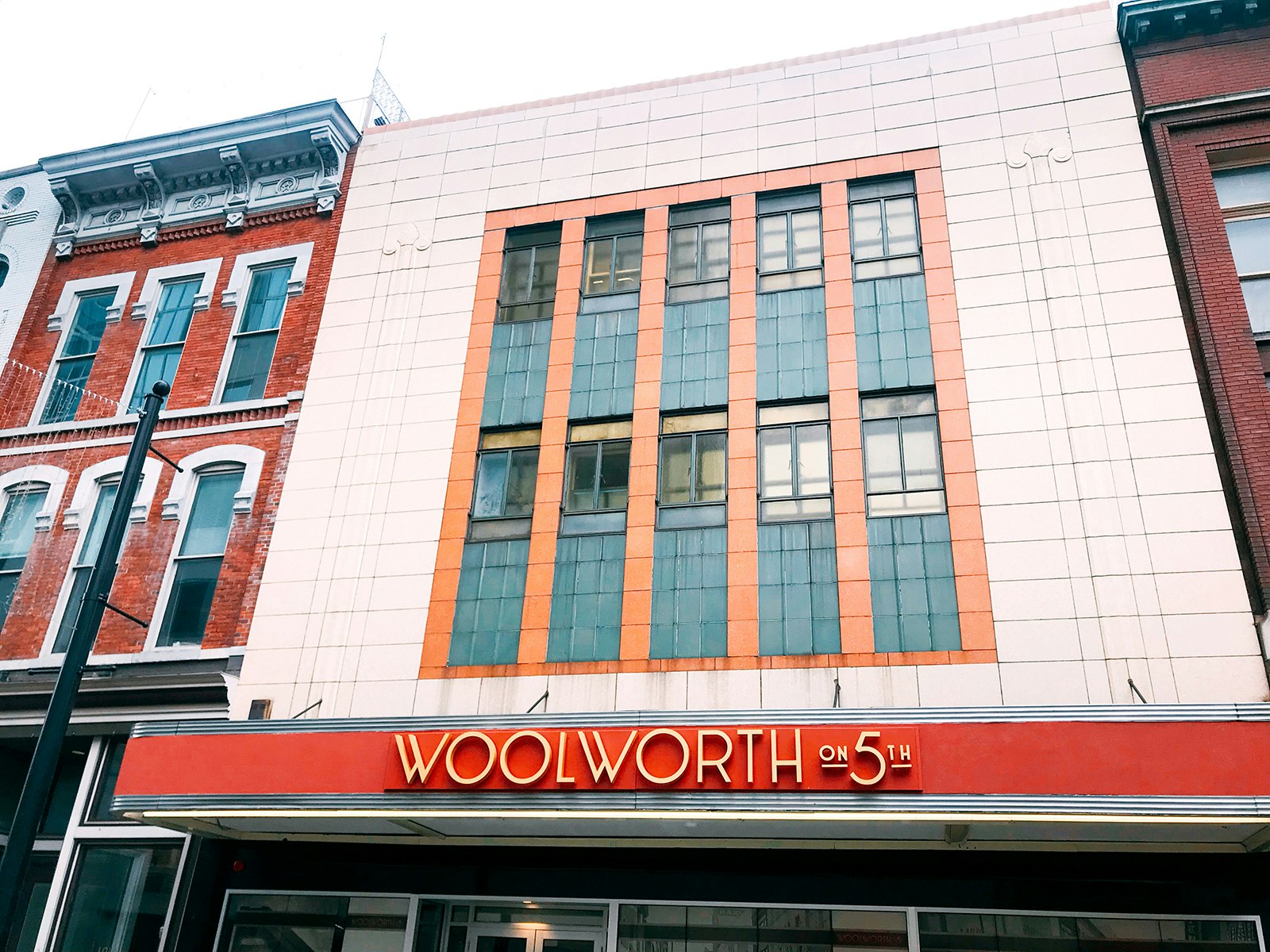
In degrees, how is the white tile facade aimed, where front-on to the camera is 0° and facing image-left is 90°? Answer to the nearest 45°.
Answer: approximately 0°

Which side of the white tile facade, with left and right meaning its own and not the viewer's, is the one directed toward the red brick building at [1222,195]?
left
